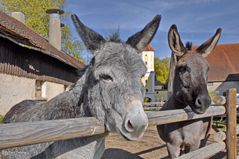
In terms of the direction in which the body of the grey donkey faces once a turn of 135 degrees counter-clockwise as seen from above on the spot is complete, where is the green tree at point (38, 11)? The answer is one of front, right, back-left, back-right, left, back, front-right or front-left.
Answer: front

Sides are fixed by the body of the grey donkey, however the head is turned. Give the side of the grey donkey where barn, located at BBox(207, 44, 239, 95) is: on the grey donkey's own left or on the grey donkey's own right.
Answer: on the grey donkey's own left

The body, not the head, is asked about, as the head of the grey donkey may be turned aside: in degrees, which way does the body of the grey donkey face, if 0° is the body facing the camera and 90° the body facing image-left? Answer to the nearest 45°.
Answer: approximately 315°

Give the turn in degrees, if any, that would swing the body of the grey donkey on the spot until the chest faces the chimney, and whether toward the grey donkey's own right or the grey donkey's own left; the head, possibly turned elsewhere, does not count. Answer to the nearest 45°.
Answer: approximately 135° to the grey donkey's own left

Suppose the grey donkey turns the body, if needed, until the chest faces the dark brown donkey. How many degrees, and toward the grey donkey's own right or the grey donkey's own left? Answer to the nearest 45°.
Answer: approximately 90° to the grey donkey's own left

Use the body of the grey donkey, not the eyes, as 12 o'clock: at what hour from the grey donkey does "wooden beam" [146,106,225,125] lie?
The wooden beam is roughly at 9 o'clock from the grey donkey.

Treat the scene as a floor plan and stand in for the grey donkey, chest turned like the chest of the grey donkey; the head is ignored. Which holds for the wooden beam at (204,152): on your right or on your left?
on your left

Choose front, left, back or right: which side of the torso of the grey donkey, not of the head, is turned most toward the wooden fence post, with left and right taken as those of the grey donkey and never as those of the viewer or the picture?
left
